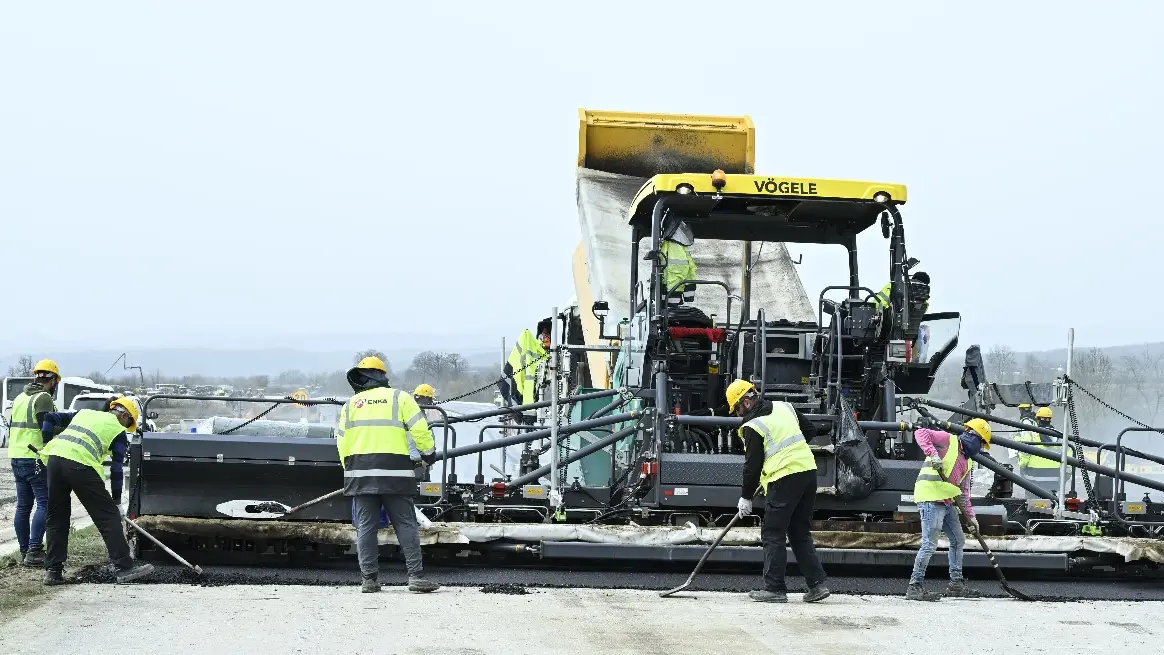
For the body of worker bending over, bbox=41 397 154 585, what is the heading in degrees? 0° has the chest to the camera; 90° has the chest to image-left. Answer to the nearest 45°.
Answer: approximately 225°

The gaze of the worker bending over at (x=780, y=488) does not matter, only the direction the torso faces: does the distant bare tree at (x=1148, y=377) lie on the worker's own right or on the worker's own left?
on the worker's own right

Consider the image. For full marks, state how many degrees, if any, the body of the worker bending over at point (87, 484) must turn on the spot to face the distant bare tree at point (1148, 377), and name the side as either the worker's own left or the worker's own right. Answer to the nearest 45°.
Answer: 0° — they already face it

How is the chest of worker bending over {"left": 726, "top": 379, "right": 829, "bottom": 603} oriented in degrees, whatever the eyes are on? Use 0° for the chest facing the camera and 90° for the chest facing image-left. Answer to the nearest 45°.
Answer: approximately 135°
